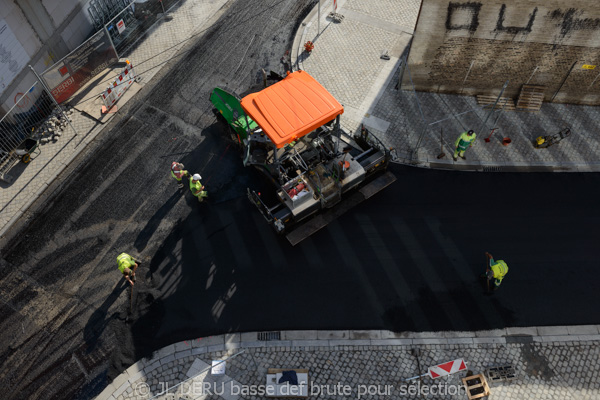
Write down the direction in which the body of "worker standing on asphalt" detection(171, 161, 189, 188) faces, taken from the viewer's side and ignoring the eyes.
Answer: to the viewer's right

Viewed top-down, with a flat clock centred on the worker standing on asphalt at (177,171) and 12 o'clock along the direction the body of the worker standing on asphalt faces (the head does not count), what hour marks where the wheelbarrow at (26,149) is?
The wheelbarrow is roughly at 7 o'clock from the worker standing on asphalt.

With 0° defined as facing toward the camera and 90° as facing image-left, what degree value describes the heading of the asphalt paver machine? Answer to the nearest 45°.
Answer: approximately 135°

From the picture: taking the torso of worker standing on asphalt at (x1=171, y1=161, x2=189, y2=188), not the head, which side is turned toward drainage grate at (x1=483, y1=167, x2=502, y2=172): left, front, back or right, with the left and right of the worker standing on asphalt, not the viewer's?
front

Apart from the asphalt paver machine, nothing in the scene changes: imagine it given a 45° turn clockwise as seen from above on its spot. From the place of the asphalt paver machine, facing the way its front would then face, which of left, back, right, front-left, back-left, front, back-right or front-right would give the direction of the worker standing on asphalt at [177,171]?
left
